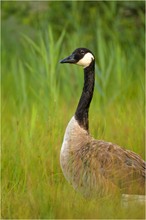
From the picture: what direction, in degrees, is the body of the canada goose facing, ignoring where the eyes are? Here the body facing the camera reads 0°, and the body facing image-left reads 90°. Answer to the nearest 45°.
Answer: approximately 90°
